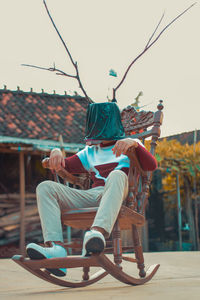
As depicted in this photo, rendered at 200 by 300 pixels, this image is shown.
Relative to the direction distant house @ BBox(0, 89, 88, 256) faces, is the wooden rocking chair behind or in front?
in front

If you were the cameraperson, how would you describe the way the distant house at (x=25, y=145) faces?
facing the viewer

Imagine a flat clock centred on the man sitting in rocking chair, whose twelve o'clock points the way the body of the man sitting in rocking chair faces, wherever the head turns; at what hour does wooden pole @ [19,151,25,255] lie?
The wooden pole is roughly at 4 o'clock from the man sitting in rocking chair.

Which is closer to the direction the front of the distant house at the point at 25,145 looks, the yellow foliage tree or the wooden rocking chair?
the wooden rocking chair

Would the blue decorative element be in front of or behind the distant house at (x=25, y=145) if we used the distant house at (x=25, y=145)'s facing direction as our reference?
in front

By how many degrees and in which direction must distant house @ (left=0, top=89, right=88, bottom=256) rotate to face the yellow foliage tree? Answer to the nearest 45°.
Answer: approximately 135° to its left

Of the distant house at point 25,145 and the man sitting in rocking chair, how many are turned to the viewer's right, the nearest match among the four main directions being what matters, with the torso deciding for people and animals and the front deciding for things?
0

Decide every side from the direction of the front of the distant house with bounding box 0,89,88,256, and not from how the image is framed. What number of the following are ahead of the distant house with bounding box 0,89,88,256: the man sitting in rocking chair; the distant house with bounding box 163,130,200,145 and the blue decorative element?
2

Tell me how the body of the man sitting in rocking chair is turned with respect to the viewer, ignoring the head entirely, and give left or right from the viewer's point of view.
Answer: facing the viewer and to the left of the viewer

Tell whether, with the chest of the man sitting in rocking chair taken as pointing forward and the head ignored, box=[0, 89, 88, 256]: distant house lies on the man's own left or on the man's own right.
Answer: on the man's own right
